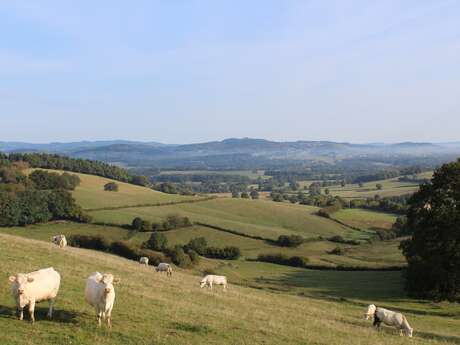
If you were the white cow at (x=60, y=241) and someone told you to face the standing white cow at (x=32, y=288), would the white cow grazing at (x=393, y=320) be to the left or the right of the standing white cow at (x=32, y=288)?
left

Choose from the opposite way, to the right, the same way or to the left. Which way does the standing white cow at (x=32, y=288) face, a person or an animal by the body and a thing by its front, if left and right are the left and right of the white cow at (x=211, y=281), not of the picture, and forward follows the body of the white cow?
to the left

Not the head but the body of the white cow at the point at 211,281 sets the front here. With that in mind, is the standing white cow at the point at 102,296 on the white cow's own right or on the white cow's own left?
on the white cow's own left

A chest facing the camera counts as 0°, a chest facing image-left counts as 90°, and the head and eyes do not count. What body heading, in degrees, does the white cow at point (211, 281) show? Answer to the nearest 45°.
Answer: approximately 90°

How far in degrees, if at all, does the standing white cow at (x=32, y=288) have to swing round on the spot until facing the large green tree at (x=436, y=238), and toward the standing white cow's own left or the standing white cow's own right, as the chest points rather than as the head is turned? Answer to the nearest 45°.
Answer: approximately 180°

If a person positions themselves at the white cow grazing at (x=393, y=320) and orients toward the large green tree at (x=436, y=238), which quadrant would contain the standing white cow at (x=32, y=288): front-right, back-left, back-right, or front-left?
back-left

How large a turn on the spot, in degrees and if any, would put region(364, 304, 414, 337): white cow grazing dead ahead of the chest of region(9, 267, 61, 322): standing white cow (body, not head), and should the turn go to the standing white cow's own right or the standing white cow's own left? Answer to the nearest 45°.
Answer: approximately 135° to the standing white cow's own left

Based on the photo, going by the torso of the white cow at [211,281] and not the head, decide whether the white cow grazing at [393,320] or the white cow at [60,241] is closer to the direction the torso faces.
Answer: the white cow

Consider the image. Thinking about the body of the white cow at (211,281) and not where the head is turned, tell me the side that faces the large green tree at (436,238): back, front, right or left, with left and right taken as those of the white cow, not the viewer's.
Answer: back
